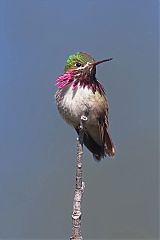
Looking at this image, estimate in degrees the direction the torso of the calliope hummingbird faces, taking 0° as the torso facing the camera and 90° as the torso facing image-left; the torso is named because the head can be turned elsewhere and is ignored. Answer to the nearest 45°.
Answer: approximately 0°
